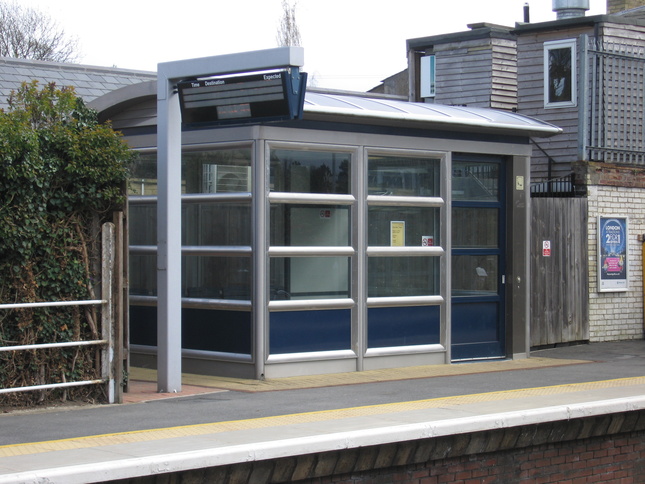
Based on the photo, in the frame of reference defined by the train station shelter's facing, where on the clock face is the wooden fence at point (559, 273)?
The wooden fence is roughly at 9 o'clock from the train station shelter.

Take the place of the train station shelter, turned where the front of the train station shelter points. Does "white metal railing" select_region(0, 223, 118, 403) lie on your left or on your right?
on your right

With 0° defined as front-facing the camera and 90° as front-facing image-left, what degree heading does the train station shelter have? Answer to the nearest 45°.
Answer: approximately 315°

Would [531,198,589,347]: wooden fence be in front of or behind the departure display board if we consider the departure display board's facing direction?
behind

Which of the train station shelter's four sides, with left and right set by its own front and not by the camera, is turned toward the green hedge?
right

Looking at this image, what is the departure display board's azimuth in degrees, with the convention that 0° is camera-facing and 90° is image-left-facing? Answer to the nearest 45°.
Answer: approximately 45°

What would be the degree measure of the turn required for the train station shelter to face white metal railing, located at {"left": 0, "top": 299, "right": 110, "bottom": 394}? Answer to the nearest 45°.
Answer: approximately 90° to its right
